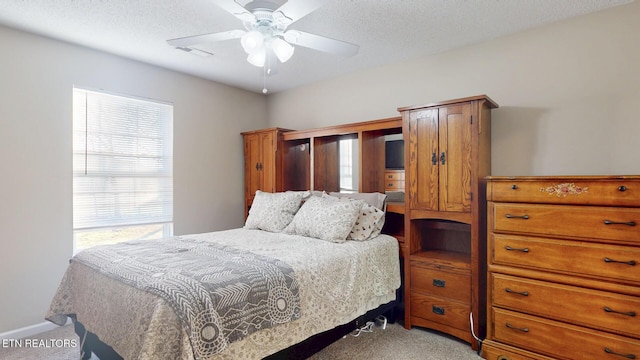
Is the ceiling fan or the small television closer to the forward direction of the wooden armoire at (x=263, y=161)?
the ceiling fan

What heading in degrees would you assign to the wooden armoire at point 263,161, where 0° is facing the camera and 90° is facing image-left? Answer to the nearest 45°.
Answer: approximately 45°

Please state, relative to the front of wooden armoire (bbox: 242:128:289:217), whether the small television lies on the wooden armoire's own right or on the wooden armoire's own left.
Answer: on the wooden armoire's own left

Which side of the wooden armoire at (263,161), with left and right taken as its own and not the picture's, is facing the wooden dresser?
left

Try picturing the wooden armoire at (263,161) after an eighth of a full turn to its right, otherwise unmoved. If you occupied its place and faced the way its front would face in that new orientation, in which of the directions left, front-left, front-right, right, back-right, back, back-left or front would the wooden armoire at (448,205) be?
back-left

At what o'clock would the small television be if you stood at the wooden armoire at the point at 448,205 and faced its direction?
The small television is roughly at 3 o'clock from the wooden armoire.

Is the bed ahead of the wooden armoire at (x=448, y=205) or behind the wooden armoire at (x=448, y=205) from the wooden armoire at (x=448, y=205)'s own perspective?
ahead

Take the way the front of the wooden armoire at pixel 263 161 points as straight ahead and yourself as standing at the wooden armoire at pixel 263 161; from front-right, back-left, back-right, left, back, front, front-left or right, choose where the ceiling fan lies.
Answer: front-left

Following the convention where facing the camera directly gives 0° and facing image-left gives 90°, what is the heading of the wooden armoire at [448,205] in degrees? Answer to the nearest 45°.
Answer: approximately 45°

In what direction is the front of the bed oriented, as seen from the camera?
facing the viewer and to the left of the viewer

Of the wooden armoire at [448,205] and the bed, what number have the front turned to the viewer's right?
0
